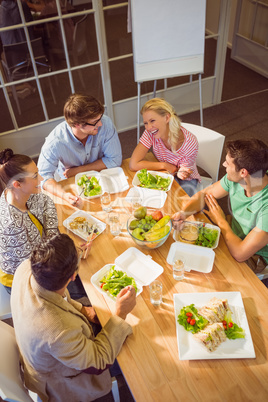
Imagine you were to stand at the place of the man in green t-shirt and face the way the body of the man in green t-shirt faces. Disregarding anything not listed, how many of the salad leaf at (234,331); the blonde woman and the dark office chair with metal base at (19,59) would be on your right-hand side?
2

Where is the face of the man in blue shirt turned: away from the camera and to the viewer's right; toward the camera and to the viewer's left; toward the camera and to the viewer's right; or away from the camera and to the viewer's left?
toward the camera and to the viewer's right

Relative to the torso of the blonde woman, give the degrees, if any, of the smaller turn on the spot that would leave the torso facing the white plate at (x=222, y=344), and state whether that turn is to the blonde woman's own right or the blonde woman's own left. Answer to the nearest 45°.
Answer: approximately 45° to the blonde woman's own left

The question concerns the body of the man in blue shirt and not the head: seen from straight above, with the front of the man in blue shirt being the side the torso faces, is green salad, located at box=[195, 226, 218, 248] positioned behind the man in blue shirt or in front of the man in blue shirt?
in front

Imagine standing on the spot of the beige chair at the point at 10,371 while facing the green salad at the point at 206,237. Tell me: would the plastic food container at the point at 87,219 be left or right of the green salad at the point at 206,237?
left

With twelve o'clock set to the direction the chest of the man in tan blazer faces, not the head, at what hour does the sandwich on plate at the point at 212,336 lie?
The sandwich on plate is roughly at 2 o'clock from the man in tan blazer.

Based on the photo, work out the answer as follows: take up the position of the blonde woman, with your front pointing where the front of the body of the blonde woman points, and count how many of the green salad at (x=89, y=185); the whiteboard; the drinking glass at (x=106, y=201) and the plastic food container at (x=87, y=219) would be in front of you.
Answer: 3

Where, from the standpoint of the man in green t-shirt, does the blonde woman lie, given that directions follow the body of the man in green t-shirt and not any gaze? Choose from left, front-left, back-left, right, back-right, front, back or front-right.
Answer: right

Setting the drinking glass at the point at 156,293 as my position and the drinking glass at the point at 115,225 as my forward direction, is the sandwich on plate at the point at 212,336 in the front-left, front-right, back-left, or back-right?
back-right

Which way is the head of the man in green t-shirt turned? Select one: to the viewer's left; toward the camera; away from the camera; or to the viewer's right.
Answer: to the viewer's left

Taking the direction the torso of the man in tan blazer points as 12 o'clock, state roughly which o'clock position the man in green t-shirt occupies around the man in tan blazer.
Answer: The man in green t-shirt is roughly at 1 o'clock from the man in tan blazer.

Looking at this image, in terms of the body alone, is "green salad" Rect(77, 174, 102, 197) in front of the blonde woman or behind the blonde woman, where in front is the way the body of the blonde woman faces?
in front

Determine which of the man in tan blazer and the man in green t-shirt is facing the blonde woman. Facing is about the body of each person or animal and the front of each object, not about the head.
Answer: the man in tan blazer

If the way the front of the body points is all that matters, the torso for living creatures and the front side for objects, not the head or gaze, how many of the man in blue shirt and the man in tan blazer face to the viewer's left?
0

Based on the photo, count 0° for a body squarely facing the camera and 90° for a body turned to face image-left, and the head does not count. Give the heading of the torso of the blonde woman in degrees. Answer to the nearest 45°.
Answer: approximately 45°

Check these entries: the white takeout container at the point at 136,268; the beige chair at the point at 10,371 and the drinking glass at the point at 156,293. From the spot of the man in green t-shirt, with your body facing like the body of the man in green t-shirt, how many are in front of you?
3
